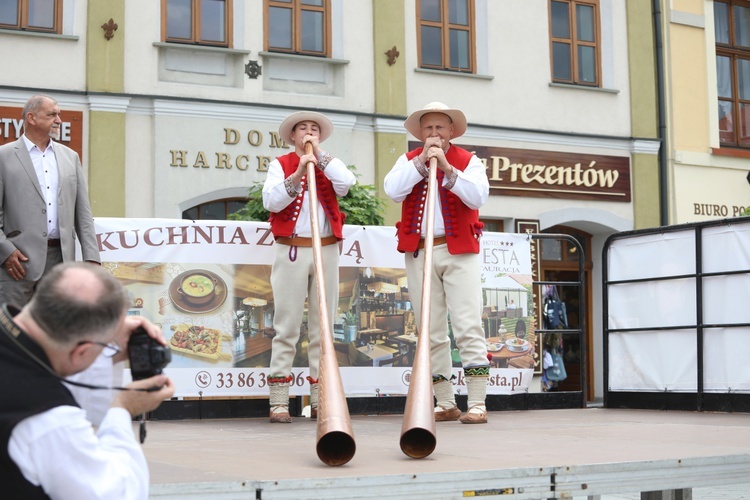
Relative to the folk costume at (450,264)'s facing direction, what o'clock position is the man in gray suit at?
The man in gray suit is roughly at 2 o'clock from the folk costume.

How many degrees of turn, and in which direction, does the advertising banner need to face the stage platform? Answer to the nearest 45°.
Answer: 0° — it already faces it

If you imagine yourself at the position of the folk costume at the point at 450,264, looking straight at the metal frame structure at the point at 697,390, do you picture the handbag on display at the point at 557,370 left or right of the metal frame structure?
left

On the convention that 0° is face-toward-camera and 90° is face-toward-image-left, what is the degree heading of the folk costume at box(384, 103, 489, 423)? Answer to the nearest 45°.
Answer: approximately 0°

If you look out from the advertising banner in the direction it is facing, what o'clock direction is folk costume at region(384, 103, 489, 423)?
The folk costume is roughly at 10 o'clock from the advertising banner.

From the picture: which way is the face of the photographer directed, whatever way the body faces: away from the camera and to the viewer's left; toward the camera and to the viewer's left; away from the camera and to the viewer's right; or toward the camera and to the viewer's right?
away from the camera and to the viewer's right

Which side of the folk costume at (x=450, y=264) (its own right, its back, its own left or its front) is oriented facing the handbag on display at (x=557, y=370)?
back

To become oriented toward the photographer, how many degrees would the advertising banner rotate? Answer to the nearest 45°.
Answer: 0° — it already faces them

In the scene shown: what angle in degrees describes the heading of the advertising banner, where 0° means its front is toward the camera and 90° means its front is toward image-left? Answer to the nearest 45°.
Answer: approximately 0°

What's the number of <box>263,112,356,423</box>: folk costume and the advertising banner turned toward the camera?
2

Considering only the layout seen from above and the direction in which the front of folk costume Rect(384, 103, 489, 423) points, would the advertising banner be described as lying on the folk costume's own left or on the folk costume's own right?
on the folk costume's own right
